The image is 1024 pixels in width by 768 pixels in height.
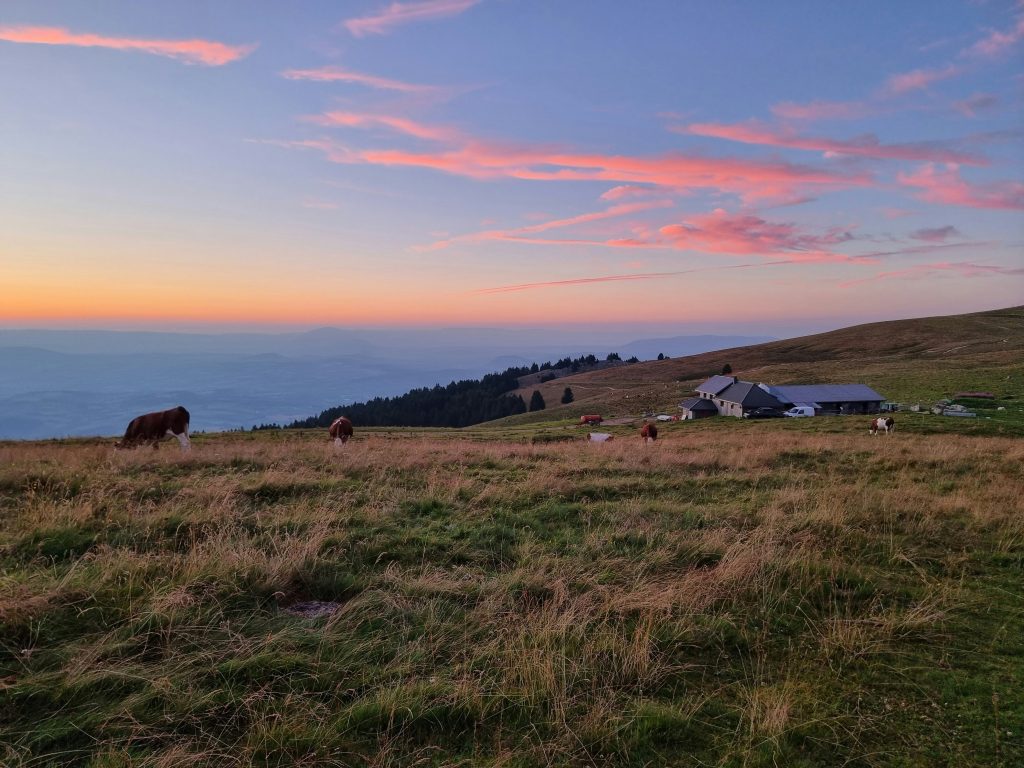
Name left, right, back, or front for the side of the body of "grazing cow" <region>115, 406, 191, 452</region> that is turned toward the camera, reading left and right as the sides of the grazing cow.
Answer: left

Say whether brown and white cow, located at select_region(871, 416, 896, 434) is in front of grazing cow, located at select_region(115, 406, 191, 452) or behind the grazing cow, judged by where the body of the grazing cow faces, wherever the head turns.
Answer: behind

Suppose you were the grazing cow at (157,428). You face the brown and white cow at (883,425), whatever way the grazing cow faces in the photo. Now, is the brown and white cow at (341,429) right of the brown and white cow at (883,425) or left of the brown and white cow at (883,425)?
left
